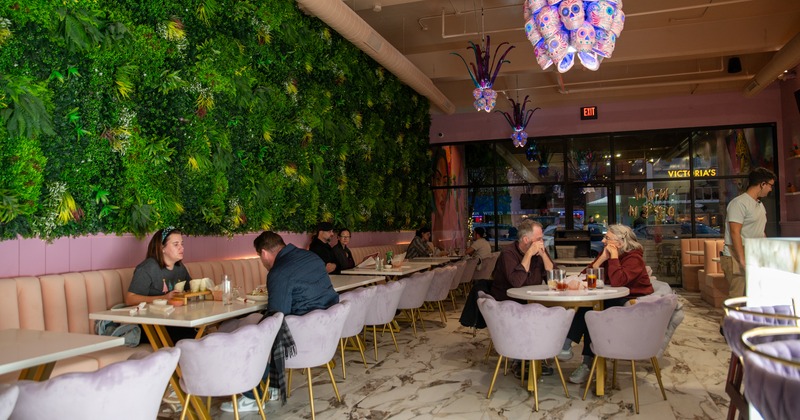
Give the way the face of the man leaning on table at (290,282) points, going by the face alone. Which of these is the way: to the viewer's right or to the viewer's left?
to the viewer's left

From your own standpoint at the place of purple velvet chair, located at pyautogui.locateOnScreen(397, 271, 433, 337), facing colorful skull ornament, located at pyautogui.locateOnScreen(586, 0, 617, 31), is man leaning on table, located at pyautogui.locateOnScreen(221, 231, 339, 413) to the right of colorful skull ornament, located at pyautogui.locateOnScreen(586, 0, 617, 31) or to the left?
right

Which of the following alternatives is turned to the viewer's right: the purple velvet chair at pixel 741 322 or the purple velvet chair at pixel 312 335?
the purple velvet chair at pixel 741 322

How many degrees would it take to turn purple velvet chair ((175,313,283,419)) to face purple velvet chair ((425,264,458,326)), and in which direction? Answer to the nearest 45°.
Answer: approximately 90° to its right

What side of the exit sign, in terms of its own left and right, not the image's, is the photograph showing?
front

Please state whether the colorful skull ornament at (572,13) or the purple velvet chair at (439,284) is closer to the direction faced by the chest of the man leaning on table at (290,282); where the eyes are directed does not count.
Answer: the purple velvet chair

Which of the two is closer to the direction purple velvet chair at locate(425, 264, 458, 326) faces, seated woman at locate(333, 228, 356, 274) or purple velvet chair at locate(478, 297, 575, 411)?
the seated woman

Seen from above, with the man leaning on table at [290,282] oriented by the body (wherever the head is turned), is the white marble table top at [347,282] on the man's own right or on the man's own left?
on the man's own right

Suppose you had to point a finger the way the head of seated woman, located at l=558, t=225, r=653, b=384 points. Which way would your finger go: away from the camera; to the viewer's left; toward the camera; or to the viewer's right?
to the viewer's left

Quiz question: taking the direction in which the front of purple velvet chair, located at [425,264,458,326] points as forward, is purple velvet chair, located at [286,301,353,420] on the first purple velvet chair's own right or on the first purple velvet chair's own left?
on the first purple velvet chair's own left

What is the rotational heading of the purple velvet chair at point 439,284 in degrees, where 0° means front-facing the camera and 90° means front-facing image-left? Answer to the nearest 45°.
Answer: approximately 135°

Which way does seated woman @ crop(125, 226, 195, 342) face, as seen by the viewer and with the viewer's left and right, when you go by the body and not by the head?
facing the viewer and to the right of the viewer

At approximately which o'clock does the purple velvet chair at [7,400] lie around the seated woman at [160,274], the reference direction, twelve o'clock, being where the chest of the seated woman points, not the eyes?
The purple velvet chair is roughly at 2 o'clock from the seated woman.
